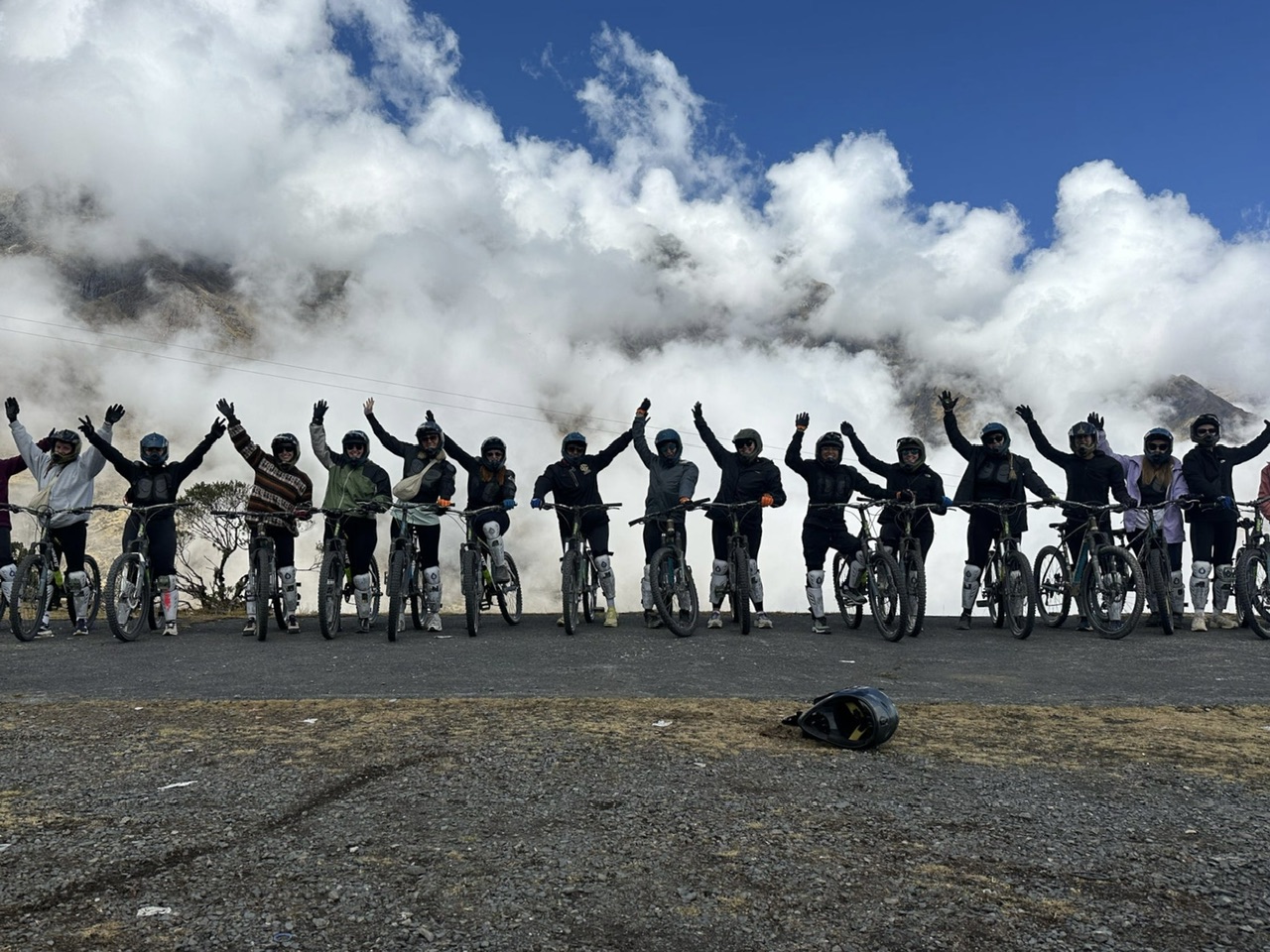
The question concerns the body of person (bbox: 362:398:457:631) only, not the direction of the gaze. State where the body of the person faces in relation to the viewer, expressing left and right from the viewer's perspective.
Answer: facing the viewer

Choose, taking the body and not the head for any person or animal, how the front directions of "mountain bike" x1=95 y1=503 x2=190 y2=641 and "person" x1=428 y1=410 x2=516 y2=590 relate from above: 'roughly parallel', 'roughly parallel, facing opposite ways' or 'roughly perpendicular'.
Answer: roughly parallel

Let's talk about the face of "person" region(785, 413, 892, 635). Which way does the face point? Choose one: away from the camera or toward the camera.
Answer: toward the camera

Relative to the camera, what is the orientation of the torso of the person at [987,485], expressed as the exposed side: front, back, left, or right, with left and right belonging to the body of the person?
front

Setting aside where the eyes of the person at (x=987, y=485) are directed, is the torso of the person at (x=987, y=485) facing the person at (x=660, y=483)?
no

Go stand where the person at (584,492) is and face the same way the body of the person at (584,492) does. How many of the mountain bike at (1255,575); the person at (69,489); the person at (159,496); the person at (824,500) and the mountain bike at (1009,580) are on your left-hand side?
3

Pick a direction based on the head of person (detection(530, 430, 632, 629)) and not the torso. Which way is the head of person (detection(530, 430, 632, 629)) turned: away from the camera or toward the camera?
toward the camera

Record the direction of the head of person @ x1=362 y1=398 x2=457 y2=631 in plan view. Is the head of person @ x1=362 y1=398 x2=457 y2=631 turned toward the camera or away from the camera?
toward the camera

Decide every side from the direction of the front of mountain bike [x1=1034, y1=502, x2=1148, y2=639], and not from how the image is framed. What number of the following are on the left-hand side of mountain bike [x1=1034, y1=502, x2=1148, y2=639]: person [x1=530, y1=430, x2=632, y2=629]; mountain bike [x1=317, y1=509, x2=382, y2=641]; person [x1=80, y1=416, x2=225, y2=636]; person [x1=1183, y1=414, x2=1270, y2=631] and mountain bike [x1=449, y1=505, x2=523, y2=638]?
1

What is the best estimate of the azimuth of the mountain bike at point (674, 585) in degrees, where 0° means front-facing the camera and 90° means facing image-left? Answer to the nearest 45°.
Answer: approximately 0°

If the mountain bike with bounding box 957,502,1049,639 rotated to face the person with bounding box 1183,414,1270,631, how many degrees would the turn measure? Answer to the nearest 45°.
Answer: approximately 135° to its left

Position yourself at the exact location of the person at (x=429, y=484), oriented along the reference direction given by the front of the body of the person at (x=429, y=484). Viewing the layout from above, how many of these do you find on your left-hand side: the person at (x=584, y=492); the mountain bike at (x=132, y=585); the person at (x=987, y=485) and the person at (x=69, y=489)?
2

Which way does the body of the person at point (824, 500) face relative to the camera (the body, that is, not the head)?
toward the camera

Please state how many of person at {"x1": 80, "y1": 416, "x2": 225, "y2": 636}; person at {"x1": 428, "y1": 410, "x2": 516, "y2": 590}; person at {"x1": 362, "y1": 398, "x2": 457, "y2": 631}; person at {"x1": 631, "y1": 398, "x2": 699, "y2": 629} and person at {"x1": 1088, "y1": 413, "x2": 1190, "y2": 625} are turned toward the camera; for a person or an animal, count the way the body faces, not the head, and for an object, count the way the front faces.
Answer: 5

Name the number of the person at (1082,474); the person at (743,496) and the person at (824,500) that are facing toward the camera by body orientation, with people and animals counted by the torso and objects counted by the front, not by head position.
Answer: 3

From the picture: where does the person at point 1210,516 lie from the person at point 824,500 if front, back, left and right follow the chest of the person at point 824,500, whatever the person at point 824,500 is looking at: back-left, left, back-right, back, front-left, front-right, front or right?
left

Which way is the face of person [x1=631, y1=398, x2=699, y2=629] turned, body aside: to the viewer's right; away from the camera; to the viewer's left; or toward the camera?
toward the camera

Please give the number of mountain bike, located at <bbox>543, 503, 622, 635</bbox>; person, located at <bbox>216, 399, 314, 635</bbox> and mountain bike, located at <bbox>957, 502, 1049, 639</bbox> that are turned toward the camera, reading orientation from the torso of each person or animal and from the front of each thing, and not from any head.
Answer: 3

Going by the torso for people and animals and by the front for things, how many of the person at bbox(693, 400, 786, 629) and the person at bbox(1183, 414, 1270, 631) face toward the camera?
2
